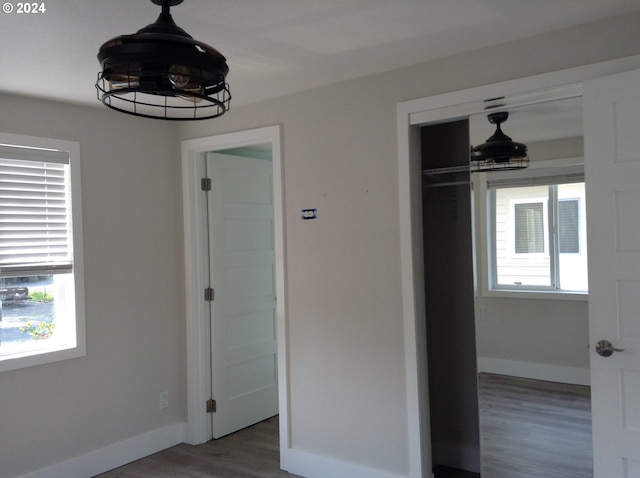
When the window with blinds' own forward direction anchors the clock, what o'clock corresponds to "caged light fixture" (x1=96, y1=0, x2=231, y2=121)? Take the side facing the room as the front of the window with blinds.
The caged light fixture is roughly at 1 o'clock from the window with blinds.

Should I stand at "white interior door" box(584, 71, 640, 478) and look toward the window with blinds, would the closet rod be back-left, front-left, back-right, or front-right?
front-right

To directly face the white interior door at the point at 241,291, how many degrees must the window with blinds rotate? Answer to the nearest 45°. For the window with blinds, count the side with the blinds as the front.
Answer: approximately 45° to its left

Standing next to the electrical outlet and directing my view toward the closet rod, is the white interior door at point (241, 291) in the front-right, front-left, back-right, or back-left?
front-left

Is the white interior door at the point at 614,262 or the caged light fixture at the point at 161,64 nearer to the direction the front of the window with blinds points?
the white interior door

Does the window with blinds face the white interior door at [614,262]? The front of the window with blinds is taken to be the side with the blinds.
yes

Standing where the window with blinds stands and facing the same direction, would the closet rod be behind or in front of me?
in front

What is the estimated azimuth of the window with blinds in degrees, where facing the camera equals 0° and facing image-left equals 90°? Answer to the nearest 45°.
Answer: approximately 315°
